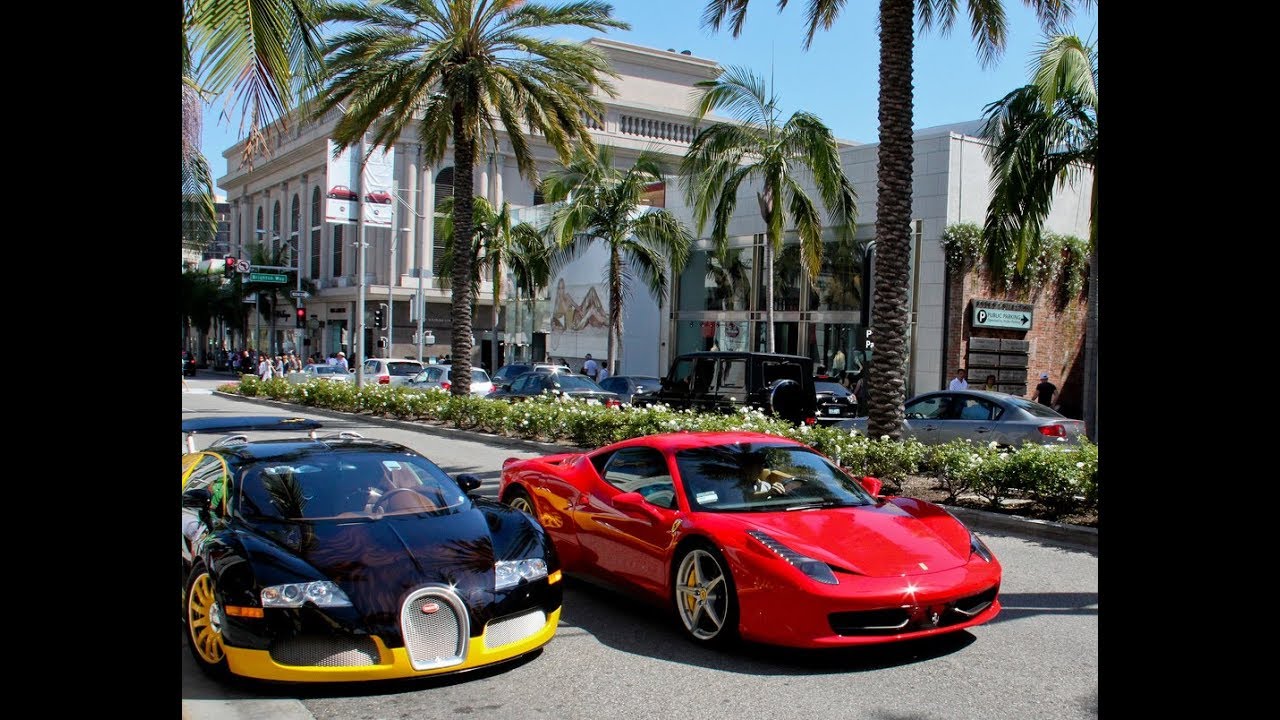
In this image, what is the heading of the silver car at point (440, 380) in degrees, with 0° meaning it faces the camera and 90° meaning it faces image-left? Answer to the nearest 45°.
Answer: approximately 135°

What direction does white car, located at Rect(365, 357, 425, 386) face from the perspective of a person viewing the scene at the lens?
facing away from the viewer and to the left of the viewer

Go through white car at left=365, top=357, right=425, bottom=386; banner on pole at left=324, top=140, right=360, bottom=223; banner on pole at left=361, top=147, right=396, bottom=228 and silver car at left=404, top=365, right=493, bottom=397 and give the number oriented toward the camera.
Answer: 2

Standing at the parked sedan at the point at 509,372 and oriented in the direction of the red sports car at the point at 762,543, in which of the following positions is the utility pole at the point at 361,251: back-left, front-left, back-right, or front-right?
back-right

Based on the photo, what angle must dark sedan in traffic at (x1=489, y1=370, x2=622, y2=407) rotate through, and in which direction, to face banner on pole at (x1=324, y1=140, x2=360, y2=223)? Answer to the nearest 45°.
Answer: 0° — it already faces it

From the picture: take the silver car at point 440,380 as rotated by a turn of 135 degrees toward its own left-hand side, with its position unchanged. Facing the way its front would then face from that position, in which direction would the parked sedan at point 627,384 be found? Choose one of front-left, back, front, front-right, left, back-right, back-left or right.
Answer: front-left

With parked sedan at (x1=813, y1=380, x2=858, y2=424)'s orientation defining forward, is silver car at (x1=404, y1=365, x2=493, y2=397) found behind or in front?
in front

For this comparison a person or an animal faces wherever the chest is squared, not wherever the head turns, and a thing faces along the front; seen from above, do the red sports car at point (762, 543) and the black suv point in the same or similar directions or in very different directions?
very different directions

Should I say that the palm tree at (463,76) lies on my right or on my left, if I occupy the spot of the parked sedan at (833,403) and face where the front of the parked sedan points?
on my left

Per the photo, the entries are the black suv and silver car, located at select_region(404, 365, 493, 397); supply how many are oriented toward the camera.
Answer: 0
